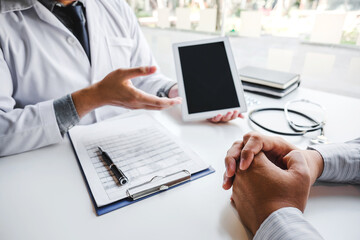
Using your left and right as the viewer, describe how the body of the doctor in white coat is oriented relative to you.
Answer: facing the viewer and to the right of the viewer
